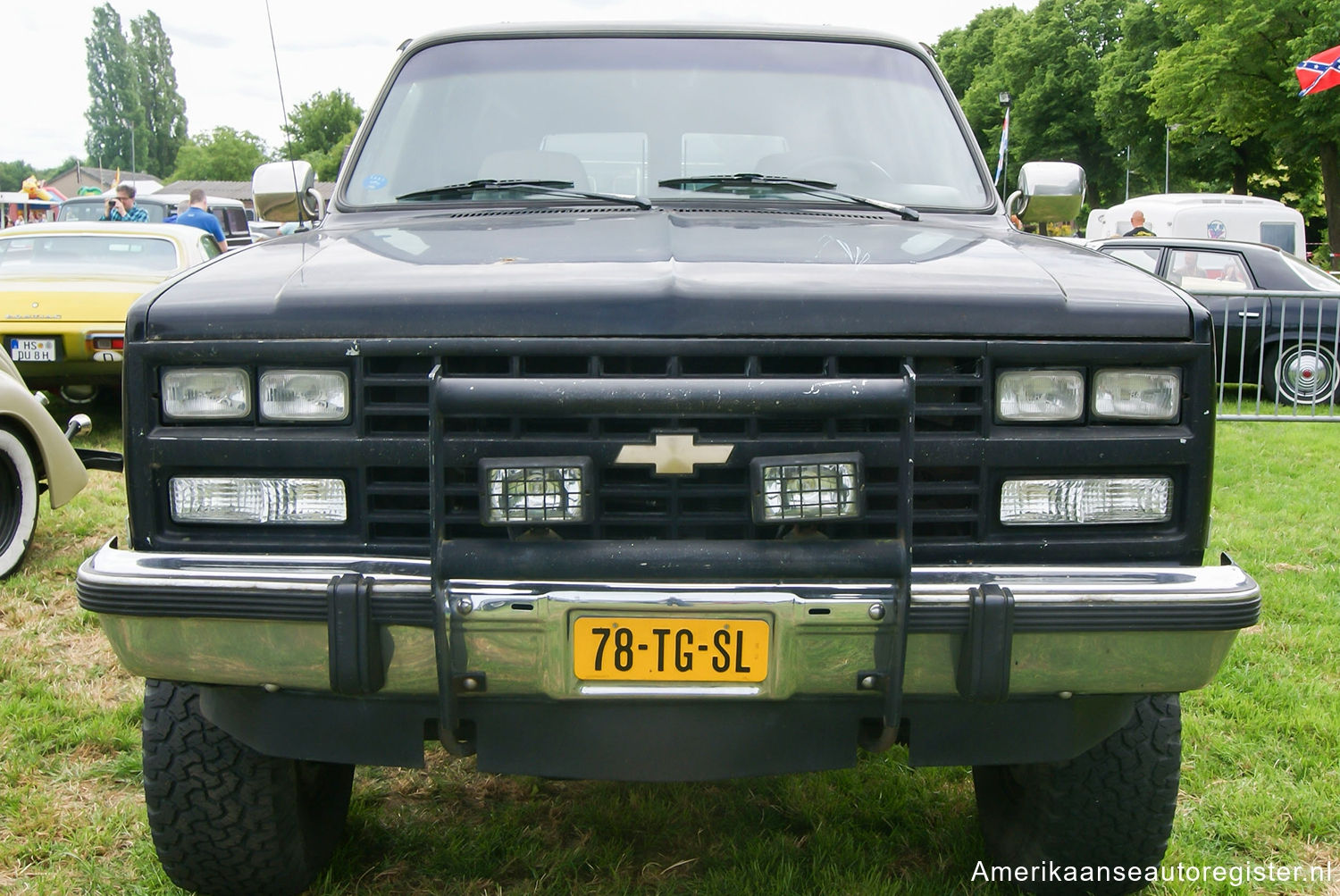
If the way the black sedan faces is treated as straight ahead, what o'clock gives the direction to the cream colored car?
The cream colored car is roughly at 10 o'clock from the black sedan.

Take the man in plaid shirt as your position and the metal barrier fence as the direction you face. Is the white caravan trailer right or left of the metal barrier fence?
left

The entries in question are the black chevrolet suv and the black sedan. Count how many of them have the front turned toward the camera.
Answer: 1

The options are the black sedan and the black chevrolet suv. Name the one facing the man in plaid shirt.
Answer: the black sedan

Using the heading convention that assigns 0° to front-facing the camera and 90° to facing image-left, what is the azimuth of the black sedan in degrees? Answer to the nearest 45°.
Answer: approximately 90°

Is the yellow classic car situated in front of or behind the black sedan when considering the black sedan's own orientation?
in front

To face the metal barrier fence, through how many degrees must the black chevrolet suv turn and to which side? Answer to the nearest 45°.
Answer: approximately 135° to its left

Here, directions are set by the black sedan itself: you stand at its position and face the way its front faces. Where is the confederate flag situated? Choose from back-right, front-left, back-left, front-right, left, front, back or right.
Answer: right
